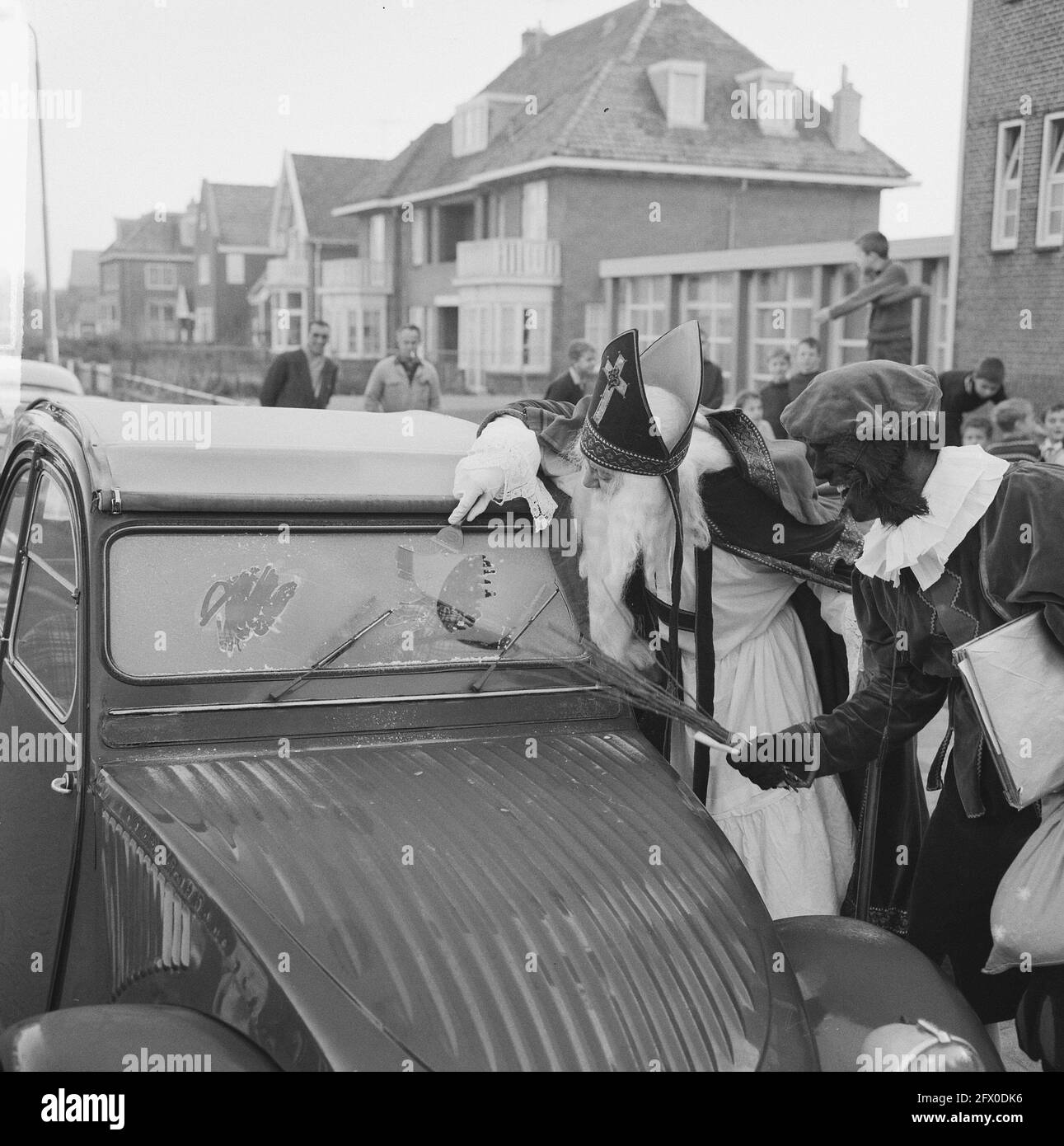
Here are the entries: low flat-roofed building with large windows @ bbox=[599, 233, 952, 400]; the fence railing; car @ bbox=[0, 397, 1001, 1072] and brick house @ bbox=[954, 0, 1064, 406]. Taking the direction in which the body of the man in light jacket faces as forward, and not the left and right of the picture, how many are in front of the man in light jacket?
1

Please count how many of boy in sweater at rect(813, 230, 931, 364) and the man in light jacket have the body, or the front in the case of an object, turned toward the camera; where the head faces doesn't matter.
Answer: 1

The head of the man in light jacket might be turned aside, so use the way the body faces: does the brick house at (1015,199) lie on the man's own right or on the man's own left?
on the man's own left

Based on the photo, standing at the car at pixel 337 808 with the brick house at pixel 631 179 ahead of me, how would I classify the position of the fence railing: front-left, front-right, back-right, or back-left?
front-left

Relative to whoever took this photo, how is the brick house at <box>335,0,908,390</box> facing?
facing the viewer and to the left of the viewer

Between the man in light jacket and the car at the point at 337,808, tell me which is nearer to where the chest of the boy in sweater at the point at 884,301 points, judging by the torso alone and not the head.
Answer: the man in light jacket

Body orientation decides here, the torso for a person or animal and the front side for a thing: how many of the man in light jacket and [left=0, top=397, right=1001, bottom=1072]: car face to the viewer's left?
0

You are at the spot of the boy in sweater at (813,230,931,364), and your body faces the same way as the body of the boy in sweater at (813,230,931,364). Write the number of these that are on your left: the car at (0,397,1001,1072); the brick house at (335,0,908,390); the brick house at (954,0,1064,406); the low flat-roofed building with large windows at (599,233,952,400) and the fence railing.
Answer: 1

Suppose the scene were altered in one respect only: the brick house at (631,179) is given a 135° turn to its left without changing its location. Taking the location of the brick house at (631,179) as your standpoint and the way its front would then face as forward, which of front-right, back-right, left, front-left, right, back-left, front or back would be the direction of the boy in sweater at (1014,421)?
right

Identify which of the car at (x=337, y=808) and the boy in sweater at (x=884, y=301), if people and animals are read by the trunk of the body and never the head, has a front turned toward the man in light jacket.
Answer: the boy in sweater

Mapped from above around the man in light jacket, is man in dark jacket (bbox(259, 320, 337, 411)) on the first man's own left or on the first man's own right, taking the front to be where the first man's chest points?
on the first man's own right

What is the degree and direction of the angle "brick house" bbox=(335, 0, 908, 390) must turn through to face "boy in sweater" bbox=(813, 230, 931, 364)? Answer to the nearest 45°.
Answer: approximately 45° to its left

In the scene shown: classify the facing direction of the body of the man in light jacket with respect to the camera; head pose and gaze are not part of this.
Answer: toward the camera

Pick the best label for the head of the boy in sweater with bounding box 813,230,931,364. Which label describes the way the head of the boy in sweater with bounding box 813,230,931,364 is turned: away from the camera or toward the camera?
toward the camera

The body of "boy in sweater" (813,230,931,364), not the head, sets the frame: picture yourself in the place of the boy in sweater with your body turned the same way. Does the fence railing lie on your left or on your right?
on your right

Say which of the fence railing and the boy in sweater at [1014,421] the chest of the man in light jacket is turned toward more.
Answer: the boy in sweater

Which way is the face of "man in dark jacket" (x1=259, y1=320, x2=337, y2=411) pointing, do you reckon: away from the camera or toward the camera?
toward the camera

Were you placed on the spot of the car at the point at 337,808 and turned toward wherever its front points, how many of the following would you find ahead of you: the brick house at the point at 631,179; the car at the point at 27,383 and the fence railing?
0

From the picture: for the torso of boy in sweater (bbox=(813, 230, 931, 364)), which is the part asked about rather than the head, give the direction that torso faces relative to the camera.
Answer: to the viewer's left

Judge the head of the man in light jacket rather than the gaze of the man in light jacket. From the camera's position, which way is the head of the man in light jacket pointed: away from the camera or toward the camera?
toward the camera
